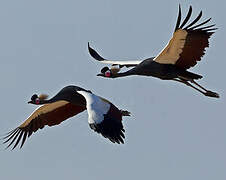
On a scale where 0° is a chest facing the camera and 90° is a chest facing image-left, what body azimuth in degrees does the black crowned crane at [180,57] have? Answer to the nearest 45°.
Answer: approximately 90°

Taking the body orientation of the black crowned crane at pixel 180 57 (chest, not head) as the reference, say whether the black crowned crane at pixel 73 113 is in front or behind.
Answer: in front
